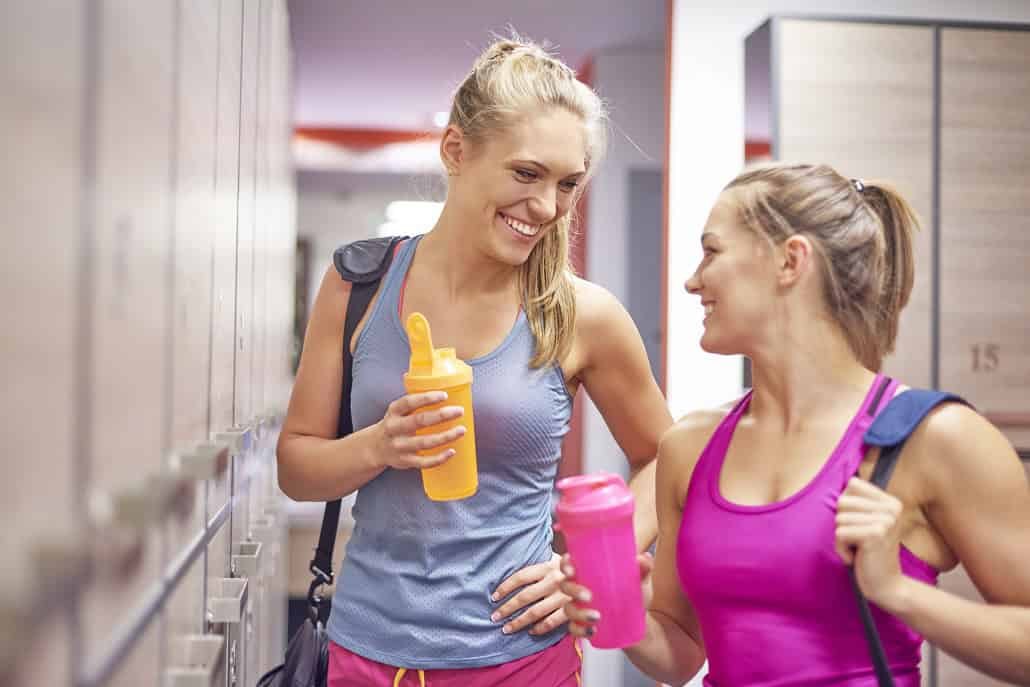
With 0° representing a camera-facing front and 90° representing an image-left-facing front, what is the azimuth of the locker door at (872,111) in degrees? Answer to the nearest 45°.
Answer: approximately 0°

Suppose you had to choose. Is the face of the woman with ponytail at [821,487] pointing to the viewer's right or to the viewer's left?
to the viewer's left

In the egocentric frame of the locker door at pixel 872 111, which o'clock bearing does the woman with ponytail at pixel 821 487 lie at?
The woman with ponytail is roughly at 12 o'clock from the locker door.

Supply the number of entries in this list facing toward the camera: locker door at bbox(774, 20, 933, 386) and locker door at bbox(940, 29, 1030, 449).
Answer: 2

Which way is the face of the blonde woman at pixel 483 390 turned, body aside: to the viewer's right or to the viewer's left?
to the viewer's right

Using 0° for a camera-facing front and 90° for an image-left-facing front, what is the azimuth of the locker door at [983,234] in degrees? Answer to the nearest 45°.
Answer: approximately 0°

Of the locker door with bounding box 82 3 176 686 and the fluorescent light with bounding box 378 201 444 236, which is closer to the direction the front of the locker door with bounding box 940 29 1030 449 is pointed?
the locker door

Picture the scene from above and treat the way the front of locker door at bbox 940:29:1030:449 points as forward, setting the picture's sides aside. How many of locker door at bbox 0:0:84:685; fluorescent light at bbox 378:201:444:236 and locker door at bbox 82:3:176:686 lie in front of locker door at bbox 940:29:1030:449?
2

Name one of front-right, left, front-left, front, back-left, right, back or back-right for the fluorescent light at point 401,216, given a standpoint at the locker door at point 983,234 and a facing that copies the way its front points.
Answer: back-right
